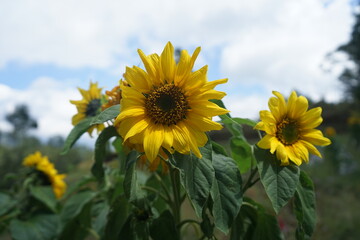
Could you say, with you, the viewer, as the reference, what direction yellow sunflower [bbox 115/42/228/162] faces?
facing the viewer

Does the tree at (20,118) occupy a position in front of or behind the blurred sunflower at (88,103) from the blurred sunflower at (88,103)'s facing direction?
behind

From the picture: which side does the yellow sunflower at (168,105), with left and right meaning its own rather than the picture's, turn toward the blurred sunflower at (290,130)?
left

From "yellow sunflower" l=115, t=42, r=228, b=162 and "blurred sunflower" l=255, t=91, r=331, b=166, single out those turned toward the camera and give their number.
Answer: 2

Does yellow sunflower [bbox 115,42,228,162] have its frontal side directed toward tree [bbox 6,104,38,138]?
no

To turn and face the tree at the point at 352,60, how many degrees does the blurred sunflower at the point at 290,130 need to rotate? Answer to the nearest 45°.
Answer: approximately 180°

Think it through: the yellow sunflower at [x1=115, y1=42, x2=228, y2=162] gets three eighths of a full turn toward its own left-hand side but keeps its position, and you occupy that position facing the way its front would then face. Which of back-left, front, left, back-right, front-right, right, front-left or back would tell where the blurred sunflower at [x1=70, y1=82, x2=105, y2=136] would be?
left

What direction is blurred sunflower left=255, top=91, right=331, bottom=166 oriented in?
toward the camera

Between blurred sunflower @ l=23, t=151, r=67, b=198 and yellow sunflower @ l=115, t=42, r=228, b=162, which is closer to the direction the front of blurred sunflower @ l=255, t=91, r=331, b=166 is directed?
the yellow sunflower
